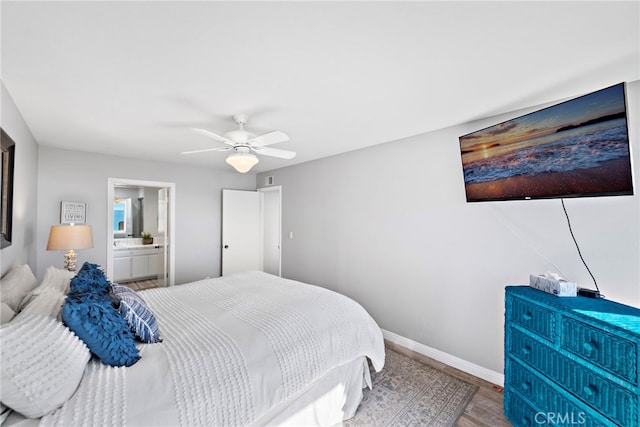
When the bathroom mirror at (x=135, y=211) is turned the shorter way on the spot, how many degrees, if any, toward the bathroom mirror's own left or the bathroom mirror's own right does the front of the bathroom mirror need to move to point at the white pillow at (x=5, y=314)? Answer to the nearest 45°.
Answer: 0° — it already faces it

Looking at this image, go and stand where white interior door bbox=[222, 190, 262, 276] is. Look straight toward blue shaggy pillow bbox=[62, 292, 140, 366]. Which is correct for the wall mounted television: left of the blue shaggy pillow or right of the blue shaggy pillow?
left

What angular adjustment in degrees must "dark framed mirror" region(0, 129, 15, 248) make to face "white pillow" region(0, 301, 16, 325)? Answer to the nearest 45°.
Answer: approximately 90° to its right

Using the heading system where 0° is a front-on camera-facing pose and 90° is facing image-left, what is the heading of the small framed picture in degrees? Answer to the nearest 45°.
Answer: approximately 0°

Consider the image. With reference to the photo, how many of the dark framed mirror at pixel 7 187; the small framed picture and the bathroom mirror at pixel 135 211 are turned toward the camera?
2

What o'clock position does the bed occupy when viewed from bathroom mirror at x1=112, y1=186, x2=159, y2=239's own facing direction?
The bed is roughly at 12 o'clock from the bathroom mirror.

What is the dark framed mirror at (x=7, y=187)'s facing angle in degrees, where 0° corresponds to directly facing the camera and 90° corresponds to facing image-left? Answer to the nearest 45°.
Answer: approximately 270°

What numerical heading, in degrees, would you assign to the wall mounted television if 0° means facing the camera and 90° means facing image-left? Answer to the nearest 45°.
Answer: approximately 45°

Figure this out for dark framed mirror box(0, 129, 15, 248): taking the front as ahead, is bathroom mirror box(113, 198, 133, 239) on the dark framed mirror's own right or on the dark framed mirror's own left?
on the dark framed mirror's own left

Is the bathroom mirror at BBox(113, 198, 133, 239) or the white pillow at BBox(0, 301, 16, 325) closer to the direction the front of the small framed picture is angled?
the white pillow

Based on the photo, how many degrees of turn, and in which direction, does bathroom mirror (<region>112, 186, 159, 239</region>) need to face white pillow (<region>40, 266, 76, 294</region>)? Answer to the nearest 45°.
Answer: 0° — it already faces it

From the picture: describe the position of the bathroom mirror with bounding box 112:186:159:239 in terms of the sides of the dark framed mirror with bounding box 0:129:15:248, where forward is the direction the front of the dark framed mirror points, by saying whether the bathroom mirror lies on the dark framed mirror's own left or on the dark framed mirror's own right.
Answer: on the dark framed mirror's own left
